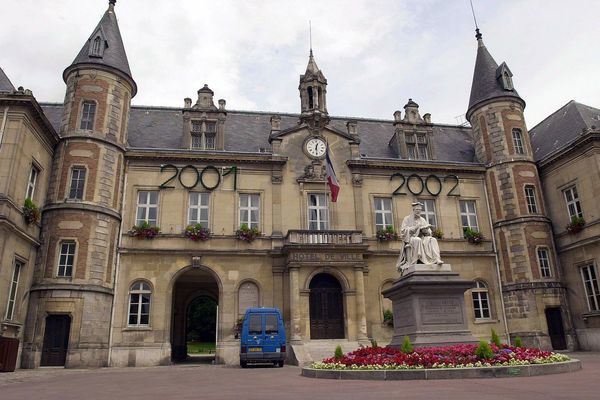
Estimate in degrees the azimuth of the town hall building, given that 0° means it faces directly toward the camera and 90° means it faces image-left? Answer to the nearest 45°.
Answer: approximately 0°

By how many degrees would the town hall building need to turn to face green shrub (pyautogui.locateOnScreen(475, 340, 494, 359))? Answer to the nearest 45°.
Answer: approximately 45° to its left

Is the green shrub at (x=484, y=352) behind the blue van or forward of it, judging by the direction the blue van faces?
behind

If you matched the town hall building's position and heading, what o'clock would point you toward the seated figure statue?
The seated figure statue is roughly at 11 o'clock from the town hall building.
